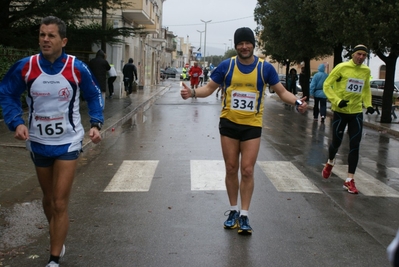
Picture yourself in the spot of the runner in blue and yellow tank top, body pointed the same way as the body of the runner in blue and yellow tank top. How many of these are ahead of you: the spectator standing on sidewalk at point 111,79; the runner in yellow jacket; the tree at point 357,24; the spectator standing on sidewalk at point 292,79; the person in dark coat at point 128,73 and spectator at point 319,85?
0

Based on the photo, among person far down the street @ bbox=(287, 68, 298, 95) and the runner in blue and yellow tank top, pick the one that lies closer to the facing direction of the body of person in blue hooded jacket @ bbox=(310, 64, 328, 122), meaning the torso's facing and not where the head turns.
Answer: the person far down the street

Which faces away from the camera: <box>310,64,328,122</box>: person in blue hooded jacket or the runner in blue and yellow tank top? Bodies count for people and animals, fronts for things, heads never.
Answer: the person in blue hooded jacket

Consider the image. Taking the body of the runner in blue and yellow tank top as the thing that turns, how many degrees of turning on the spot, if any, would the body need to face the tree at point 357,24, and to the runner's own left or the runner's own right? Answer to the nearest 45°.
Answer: approximately 180°

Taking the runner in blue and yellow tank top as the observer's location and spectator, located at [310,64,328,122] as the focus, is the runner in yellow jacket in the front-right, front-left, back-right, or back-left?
front-right

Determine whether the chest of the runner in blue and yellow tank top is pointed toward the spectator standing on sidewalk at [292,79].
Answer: no

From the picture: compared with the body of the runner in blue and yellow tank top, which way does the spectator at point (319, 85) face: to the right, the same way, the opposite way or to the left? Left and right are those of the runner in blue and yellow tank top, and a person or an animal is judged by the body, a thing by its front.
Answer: the opposite way

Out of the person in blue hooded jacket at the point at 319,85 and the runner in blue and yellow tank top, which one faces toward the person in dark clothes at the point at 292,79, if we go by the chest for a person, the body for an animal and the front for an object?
the person in blue hooded jacket at the point at 319,85

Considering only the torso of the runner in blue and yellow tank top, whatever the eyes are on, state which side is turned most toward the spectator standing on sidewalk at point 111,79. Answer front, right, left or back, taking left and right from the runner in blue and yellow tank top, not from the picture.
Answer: back

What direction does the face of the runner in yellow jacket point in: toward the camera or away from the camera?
toward the camera

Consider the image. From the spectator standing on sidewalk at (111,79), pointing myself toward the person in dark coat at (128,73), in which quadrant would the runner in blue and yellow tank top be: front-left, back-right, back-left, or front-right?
back-right

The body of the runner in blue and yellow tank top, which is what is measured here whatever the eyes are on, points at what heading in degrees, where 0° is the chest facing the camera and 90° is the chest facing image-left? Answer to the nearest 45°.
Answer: approximately 0°

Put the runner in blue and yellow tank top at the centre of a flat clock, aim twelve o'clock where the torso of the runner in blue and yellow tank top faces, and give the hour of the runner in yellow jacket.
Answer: The runner in yellow jacket is roughly at 7 o'clock from the runner in blue and yellow tank top.

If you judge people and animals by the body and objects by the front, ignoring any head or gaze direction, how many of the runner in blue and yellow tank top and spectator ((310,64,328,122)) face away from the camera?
1

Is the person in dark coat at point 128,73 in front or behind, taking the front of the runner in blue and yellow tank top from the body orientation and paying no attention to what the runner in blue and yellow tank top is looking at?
behind
